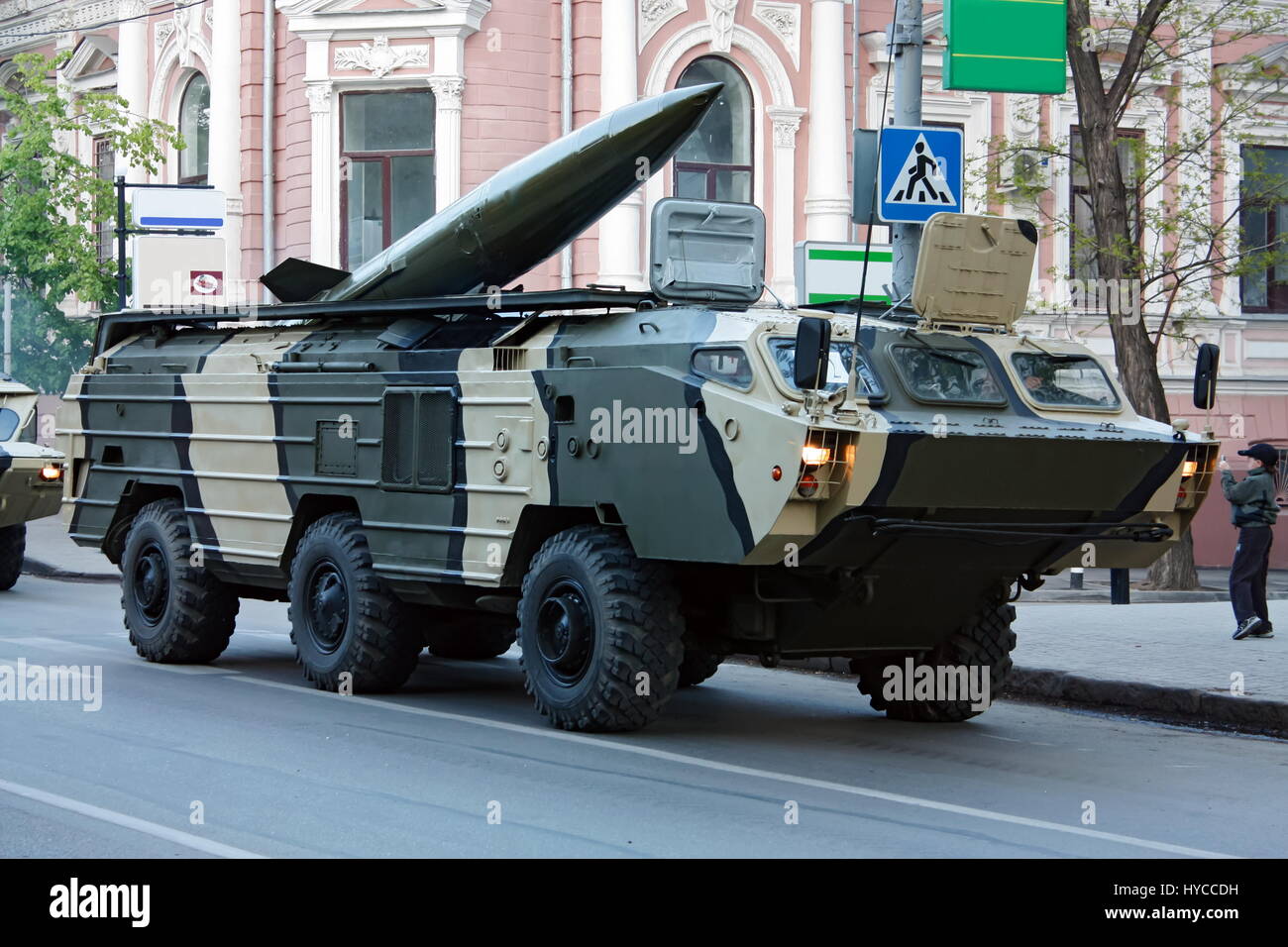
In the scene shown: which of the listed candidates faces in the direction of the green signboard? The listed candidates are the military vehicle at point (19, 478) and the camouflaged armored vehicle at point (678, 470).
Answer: the military vehicle

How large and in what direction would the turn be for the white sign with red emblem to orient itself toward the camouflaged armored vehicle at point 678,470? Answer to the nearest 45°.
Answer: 0° — it already faces it

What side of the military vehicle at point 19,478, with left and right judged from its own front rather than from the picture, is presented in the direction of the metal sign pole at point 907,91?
front

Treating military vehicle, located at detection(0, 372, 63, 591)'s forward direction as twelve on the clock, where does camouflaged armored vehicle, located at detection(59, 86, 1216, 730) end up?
The camouflaged armored vehicle is roughly at 1 o'clock from the military vehicle.

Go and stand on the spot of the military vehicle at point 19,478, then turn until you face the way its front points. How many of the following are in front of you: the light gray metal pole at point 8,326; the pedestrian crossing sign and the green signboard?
2

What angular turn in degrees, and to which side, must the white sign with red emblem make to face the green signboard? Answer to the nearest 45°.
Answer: approximately 45° to its left

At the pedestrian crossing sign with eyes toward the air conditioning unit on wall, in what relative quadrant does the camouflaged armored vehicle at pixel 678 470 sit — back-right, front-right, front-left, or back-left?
back-left

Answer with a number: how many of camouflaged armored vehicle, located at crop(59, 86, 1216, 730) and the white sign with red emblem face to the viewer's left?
0

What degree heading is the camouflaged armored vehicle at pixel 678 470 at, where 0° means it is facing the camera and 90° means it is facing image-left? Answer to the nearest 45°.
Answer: approximately 315°

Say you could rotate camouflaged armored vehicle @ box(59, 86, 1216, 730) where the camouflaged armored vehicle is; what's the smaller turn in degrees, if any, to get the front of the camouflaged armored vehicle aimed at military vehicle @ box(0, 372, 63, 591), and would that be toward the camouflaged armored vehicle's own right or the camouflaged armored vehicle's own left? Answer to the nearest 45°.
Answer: approximately 180°

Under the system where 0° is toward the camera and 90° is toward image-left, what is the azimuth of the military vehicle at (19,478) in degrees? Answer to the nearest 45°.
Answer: approximately 315°
